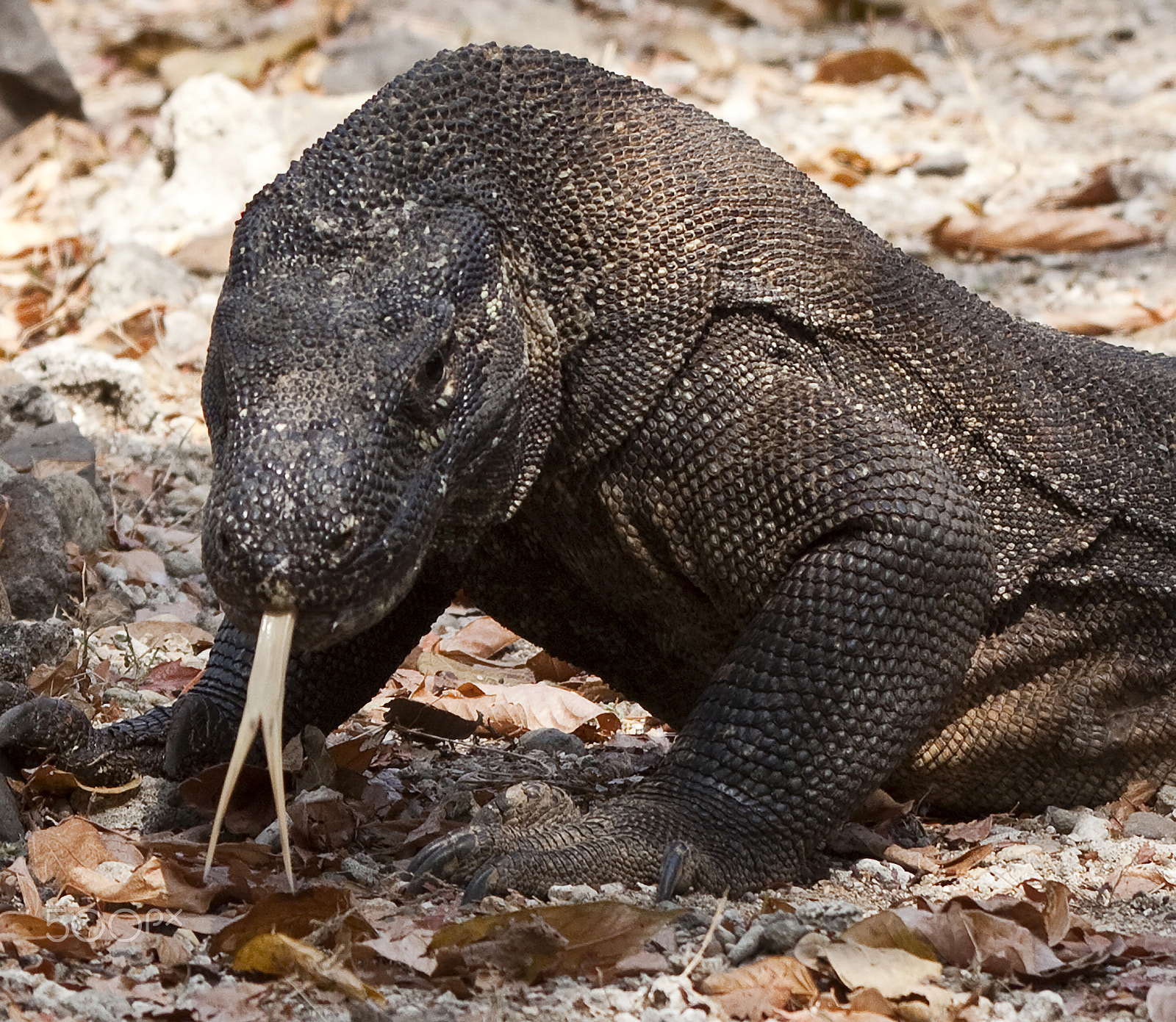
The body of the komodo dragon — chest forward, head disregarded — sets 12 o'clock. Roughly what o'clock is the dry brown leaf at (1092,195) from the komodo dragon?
The dry brown leaf is roughly at 5 o'clock from the komodo dragon.

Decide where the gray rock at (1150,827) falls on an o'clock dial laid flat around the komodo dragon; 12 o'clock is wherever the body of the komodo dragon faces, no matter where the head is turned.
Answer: The gray rock is roughly at 7 o'clock from the komodo dragon.

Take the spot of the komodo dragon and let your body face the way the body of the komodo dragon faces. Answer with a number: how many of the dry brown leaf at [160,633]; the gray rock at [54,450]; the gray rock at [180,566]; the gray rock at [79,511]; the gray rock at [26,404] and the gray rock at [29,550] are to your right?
6

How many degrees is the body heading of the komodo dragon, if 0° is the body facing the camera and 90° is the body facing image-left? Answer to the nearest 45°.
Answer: approximately 45°

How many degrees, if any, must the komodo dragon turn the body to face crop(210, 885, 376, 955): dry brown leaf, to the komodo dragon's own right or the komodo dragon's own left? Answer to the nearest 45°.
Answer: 0° — it already faces it

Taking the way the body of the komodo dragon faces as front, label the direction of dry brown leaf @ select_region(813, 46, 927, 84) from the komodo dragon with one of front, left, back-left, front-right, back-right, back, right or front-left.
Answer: back-right

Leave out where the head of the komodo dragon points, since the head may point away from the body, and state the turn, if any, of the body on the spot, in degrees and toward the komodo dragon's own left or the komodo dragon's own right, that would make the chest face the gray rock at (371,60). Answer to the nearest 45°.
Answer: approximately 135° to the komodo dragon's own right

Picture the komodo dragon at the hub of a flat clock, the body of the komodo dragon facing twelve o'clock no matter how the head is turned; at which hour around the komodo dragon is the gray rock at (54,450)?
The gray rock is roughly at 3 o'clock from the komodo dragon.

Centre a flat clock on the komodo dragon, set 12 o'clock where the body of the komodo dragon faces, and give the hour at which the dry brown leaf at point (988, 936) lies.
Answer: The dry brown leaf is roughly at 9 o'clock from the komodo dragon.

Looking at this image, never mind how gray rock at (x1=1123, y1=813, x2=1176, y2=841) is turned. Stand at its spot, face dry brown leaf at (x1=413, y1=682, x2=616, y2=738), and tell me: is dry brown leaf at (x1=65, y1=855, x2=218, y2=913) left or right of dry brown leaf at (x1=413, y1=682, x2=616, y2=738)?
left

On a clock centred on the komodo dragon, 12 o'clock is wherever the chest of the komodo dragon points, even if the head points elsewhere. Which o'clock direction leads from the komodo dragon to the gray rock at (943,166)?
The gray rock is roughly at 5 o'clock from the komodo dragon.

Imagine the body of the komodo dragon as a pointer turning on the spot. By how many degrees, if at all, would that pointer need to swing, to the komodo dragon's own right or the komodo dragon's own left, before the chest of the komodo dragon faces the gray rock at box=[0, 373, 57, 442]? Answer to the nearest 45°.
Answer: approximately 90° to the komodo dragon's own right

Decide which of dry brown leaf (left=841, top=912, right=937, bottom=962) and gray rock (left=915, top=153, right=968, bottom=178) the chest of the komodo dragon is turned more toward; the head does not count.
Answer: the dry brown leaf
